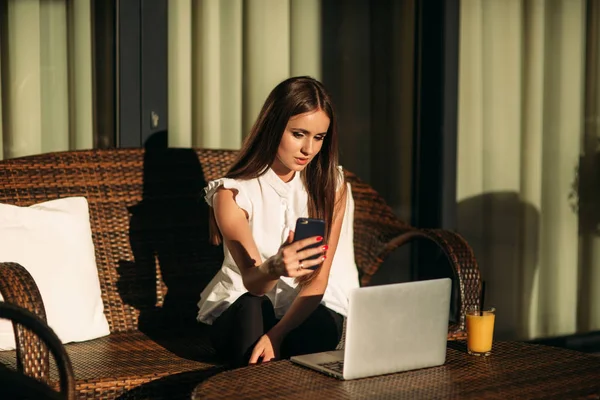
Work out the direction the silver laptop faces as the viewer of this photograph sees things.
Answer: facing away from the viewer and to the left of the viewer

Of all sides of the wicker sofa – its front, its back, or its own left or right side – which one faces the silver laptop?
front

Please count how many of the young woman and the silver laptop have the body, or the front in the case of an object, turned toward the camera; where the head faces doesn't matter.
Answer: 1

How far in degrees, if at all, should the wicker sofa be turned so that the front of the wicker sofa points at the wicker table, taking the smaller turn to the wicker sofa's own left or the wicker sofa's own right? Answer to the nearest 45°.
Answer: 0° — it already faces it

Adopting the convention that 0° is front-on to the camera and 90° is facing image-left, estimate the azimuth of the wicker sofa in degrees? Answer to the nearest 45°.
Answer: approximately 315°

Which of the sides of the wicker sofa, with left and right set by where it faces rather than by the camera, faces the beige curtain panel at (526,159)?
left

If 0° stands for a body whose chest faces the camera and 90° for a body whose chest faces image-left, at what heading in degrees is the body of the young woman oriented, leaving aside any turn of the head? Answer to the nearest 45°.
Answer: approximately 0°

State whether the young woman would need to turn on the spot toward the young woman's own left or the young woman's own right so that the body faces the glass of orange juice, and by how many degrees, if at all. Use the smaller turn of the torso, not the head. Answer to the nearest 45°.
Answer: approximately 45° to the young woman's own left
